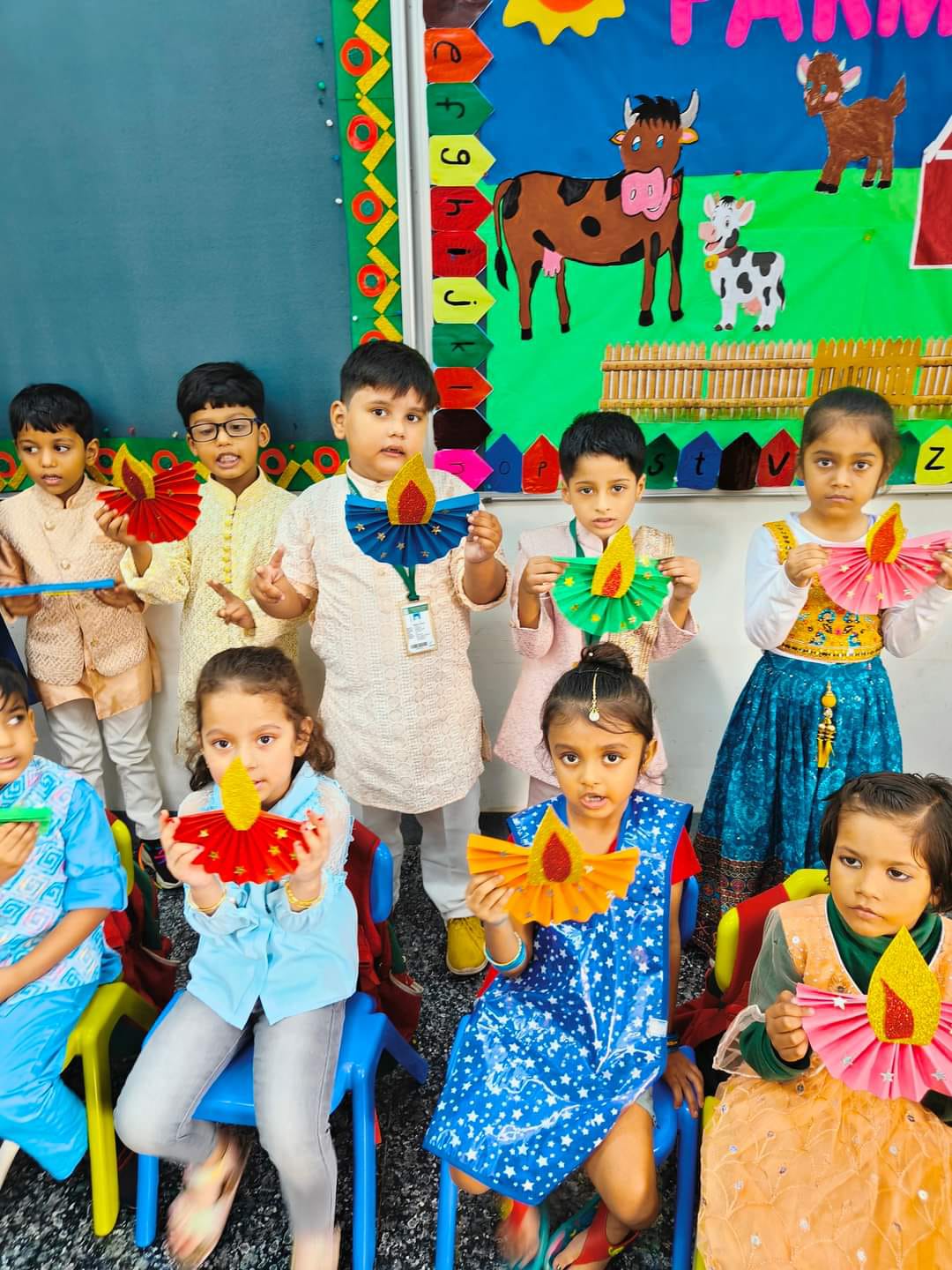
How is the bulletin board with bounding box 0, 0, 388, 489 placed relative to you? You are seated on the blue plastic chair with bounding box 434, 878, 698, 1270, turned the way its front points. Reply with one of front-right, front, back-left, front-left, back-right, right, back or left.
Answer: back-right

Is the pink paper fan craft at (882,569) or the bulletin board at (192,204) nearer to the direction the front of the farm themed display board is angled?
the pink paper fan craft

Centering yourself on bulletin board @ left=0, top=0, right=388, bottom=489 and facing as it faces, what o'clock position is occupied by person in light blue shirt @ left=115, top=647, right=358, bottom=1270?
The person in light blue shirt is roughly at 12 o'clock from the bulletin board.

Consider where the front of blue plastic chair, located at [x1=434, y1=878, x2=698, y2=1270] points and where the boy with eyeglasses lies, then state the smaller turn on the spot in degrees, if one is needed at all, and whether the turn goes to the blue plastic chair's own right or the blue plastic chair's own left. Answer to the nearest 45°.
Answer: approximately 135° to the blue plastic chair's own right

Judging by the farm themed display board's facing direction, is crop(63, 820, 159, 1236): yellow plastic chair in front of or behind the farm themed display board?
in front

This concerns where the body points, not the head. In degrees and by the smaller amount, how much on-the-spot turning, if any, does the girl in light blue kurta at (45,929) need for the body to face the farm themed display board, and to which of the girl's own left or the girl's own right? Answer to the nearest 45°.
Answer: approximately 135° to the girl's own left

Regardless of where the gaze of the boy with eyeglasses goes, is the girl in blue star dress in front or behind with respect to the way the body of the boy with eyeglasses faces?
in front

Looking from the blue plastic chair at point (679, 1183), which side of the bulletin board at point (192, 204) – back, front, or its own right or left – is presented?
front

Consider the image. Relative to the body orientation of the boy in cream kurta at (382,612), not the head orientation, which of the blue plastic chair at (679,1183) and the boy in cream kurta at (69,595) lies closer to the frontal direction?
the blue plastic chair

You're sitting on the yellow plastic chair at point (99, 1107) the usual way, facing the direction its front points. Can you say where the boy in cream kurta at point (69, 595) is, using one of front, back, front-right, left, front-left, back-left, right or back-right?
back-right
